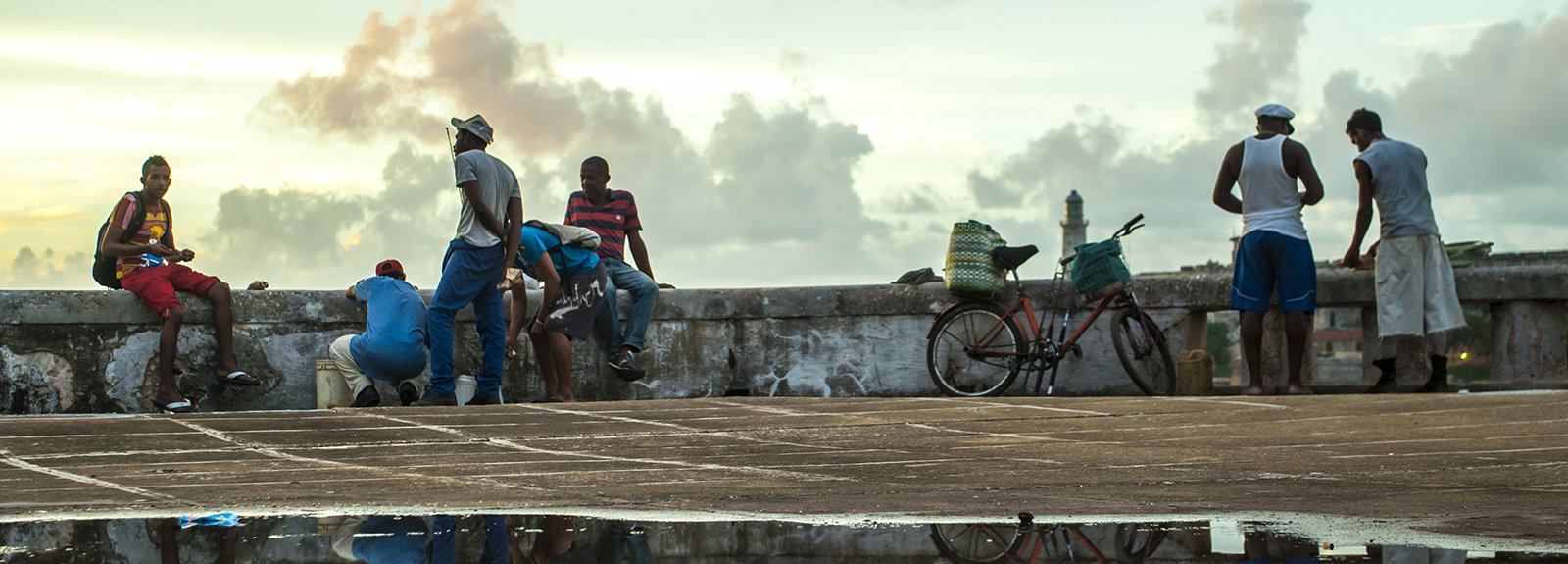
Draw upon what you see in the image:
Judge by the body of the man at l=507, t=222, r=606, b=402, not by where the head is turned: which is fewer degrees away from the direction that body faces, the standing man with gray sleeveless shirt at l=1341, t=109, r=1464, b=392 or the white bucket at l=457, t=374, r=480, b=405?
the white bucket

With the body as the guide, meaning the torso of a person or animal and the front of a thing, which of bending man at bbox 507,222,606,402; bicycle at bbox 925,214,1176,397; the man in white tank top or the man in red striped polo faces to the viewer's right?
the bicycle

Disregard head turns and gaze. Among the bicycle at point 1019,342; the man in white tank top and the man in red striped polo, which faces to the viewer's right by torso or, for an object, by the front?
the bicycle

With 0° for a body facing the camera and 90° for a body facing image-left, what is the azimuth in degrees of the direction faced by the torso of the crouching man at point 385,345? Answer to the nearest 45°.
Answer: approximately 135°

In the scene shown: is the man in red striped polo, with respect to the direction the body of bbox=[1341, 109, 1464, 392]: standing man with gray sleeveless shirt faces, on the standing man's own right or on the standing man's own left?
on the standing man's own left

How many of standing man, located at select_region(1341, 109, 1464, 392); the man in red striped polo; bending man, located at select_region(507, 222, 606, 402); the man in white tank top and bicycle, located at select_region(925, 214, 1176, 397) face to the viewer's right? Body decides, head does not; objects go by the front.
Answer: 1

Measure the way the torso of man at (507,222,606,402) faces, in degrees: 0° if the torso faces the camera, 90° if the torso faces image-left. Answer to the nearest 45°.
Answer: approximately 90°

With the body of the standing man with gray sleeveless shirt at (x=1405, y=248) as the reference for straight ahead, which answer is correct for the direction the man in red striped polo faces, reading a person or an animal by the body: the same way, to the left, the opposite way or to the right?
the opposite way

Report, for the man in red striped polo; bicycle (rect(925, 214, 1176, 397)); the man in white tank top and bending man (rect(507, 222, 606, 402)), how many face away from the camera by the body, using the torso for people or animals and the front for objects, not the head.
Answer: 1

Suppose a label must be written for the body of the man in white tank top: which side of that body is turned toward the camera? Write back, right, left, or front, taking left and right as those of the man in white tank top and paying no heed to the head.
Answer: back

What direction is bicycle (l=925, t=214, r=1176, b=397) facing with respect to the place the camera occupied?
facing to the right of the viewer

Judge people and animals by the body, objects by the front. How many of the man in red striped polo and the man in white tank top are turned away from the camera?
1

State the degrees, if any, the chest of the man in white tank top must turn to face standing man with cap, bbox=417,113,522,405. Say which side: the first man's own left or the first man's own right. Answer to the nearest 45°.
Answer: approximately 135° to the first man's own left

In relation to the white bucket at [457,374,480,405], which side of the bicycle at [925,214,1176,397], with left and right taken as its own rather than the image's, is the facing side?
back

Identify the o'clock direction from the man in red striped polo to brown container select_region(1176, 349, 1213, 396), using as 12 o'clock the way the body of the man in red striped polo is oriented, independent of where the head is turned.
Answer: The brown container is roughly at 9 o'clock from the man in red striped polo.

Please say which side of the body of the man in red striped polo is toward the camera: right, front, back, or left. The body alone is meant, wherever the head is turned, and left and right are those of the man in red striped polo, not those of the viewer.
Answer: front
